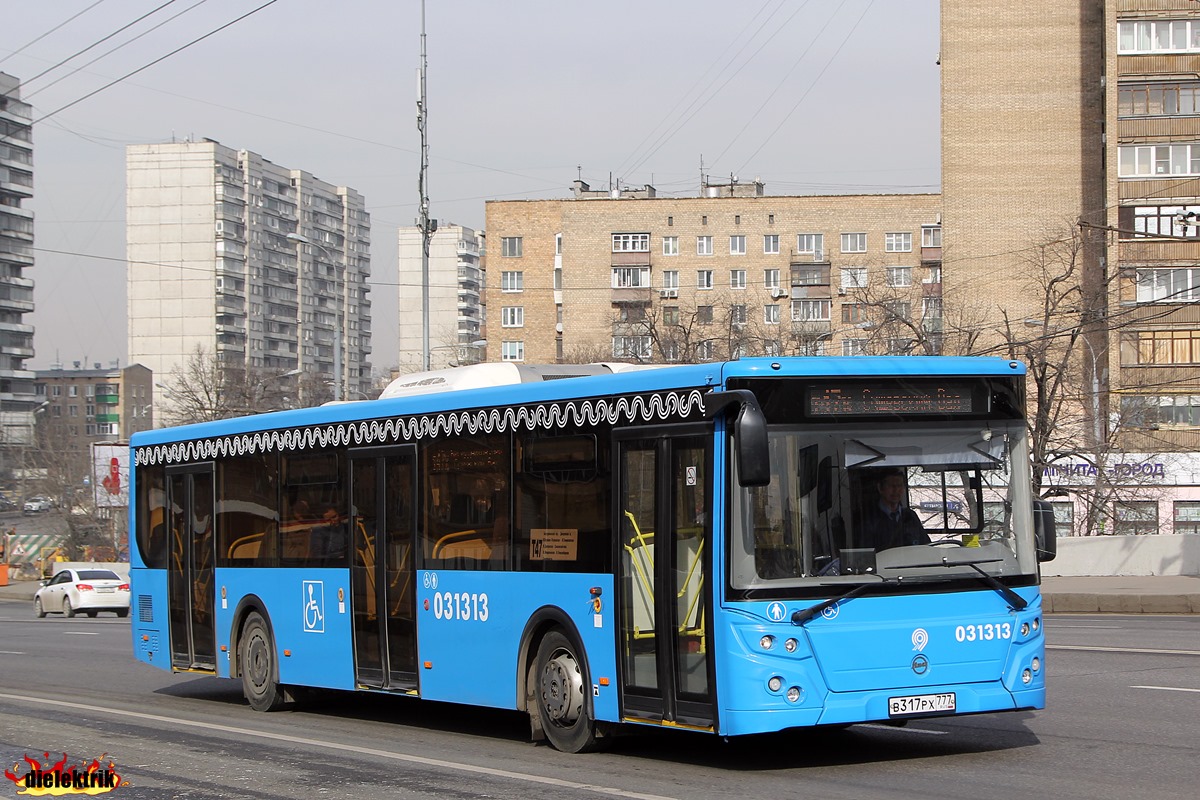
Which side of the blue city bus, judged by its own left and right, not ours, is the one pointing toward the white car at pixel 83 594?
back

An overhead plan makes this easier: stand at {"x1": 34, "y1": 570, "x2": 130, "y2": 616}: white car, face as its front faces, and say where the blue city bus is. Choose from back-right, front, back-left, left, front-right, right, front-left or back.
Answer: back-left

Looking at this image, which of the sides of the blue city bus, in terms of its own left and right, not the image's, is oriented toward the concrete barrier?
left

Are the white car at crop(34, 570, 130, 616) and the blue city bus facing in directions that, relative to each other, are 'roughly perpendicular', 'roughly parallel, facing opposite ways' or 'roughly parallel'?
roughly parallel, facing opposite ways

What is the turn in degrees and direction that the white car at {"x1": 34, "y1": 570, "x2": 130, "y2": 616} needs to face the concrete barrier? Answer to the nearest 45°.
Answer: approximately 180°
